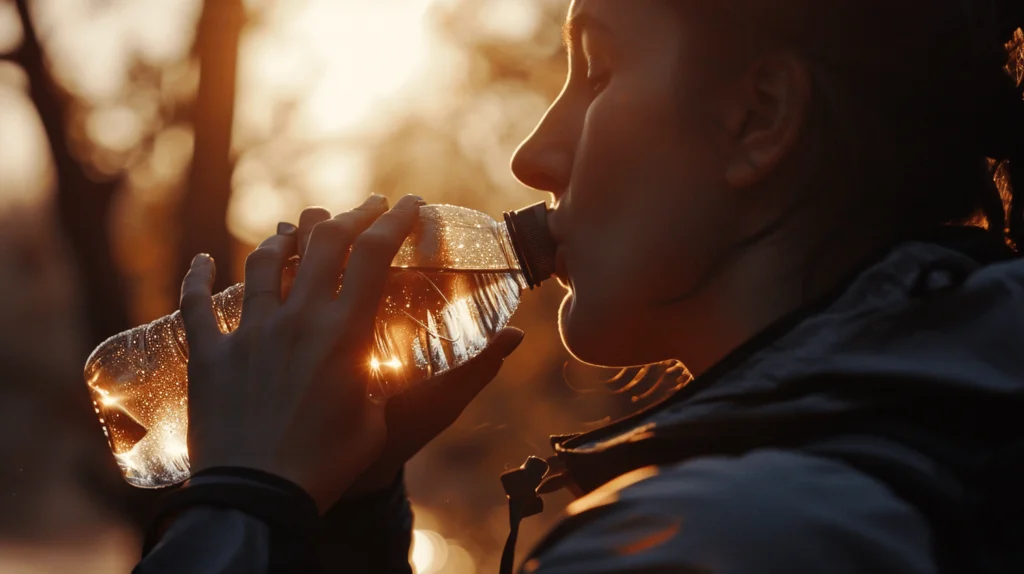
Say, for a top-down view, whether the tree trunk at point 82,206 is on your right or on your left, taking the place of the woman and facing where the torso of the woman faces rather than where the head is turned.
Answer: on your right

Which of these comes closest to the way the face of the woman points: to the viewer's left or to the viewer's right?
to the viewer's left

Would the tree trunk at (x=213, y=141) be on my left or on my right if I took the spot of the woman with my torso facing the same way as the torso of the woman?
on my right

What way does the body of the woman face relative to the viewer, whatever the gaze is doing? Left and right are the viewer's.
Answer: facing to the left of the viewer
